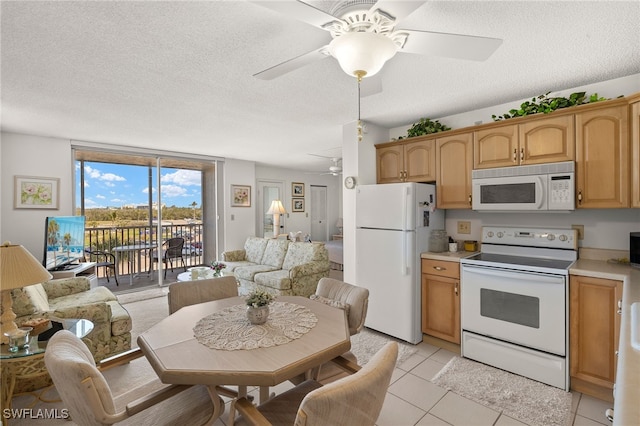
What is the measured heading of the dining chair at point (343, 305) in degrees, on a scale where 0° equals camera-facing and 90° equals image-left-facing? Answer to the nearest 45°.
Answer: approximately 45°

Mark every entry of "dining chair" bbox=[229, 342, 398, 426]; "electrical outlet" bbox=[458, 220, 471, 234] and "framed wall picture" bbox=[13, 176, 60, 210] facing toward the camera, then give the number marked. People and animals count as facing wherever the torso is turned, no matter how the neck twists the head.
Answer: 2

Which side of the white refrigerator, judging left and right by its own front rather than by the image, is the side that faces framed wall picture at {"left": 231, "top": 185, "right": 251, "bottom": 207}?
right

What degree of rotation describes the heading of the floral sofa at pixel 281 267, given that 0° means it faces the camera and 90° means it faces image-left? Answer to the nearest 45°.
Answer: approximately 45°

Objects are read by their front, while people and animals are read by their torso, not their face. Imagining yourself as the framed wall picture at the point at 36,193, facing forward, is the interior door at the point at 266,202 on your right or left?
on your left

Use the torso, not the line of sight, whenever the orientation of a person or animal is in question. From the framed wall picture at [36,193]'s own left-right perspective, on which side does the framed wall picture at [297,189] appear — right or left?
on its left

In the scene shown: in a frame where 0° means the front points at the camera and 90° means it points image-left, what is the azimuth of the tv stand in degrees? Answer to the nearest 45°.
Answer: approximately 315°

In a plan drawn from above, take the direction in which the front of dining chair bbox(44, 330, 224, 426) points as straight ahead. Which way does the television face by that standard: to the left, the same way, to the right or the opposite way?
to the right

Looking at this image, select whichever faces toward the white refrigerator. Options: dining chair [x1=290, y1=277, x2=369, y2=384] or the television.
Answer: the television

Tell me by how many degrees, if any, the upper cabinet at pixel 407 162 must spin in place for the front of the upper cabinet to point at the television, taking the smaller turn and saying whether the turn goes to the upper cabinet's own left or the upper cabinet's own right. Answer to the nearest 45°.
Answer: approximately 45° to the upper cabinet's own right

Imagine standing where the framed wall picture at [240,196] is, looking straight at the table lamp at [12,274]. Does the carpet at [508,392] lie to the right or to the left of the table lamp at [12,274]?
left
